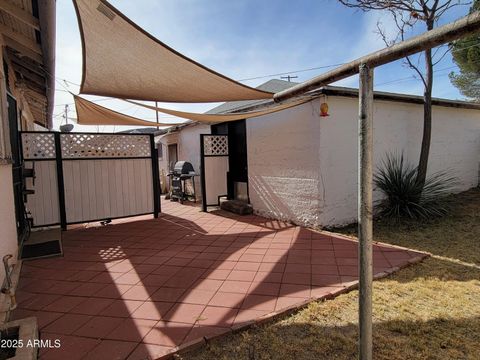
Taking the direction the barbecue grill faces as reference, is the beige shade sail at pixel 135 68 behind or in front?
in front

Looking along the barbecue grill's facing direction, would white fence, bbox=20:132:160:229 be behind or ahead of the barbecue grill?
ahead

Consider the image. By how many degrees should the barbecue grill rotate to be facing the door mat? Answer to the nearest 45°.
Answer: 0° — it already faces it

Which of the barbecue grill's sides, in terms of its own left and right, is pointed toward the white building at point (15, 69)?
front

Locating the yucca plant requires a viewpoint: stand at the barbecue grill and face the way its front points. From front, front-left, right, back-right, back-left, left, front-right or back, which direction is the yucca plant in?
left

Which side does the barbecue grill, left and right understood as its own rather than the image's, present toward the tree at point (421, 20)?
left

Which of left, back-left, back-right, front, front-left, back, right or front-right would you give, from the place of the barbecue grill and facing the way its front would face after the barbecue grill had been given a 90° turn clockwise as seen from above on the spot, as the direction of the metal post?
back-left

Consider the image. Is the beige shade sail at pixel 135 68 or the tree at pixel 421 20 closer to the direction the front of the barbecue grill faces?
the beige shade sail

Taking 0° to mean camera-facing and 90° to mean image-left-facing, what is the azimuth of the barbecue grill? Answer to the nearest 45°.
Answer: approximately 45°
